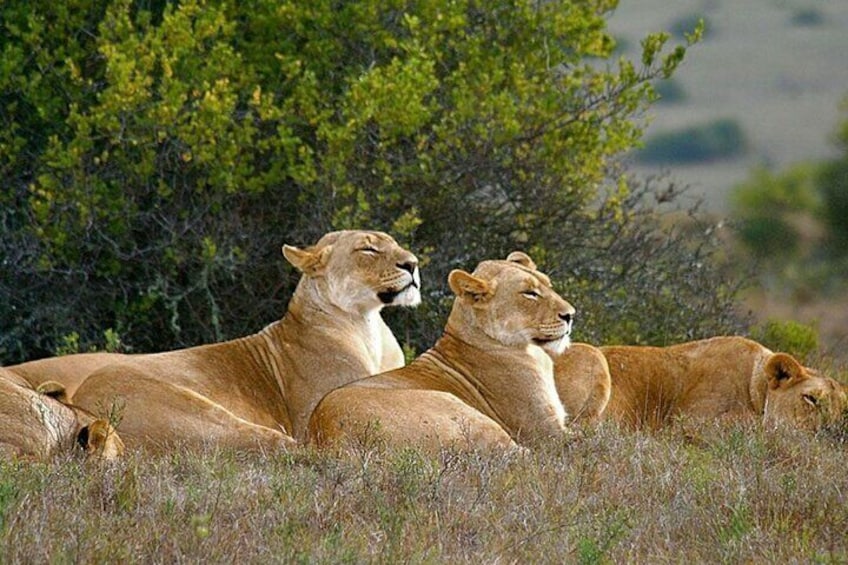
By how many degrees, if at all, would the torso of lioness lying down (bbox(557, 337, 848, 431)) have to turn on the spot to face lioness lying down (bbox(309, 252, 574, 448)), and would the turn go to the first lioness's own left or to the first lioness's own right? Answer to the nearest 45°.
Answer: approximately 135° to the first lioness's own right

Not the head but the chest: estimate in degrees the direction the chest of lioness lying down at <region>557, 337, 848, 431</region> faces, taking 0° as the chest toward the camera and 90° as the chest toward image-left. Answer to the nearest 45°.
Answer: approximately 270°

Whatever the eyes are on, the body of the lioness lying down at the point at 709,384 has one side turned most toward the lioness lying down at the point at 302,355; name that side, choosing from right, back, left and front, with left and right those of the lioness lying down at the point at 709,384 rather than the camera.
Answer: back

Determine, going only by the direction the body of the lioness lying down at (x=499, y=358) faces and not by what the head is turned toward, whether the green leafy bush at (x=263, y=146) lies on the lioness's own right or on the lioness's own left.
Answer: on the lioness's own left

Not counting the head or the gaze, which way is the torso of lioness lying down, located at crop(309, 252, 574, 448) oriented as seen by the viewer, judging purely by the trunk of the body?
to the viewer's right

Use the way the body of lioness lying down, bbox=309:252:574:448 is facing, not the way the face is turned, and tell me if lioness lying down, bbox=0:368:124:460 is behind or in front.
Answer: behind

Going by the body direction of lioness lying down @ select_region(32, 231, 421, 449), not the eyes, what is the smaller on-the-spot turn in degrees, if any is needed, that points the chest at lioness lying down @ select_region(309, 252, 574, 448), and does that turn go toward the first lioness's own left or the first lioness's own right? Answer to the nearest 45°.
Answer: approximately 45° to the first lioness's own right

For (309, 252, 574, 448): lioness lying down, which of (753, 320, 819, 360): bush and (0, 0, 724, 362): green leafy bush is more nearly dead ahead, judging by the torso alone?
the bush

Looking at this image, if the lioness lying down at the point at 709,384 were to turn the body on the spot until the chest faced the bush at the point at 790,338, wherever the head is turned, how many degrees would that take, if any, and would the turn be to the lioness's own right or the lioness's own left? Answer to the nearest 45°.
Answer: approximately 90° to the lioness's own left

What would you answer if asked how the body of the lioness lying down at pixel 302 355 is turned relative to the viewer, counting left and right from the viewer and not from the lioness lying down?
facing to the right of the viewer
